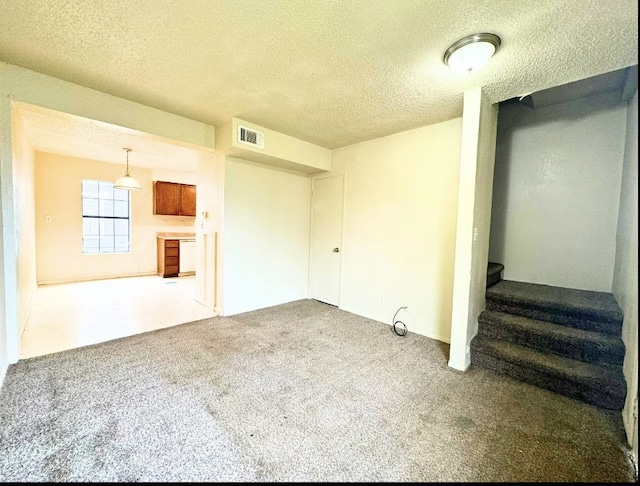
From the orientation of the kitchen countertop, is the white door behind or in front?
in front

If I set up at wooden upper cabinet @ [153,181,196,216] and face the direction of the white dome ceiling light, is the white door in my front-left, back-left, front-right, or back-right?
front-left

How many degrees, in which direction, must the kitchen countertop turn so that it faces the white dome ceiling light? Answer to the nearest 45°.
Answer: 0° — it already faces it

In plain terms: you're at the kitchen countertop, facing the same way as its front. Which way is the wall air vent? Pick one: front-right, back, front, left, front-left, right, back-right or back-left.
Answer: front

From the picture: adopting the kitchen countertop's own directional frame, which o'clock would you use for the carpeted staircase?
The carpeted staircase is roughly at 11 o'clock from the kitchen countertop.

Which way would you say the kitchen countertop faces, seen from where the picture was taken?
facing the viewer

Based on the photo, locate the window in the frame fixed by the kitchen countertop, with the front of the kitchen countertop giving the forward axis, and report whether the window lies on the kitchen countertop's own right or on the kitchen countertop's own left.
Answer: on the kitchen countertop's own right

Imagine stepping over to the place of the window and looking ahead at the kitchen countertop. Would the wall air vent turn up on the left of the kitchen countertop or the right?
right
